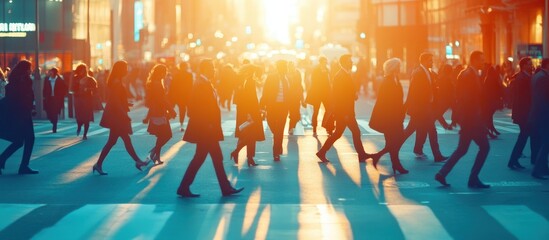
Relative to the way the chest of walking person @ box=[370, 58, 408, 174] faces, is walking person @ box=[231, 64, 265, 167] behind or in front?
behind

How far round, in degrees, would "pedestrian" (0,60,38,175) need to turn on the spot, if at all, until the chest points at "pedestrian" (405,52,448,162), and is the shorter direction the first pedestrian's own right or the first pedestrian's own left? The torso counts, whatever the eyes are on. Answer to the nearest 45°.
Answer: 0° — they already face them

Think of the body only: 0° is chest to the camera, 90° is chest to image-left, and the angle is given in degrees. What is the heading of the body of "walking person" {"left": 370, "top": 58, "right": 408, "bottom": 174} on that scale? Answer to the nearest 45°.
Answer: approximately 270°

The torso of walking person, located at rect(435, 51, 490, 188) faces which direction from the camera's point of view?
to the viewer's right

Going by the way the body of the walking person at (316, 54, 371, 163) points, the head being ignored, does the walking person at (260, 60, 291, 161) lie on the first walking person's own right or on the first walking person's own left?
on the first walking person's own left

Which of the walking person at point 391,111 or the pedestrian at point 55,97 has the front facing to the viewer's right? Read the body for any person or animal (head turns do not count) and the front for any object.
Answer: the walking person

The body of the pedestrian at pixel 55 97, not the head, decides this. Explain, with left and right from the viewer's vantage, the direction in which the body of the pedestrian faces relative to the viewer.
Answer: facing the viewer

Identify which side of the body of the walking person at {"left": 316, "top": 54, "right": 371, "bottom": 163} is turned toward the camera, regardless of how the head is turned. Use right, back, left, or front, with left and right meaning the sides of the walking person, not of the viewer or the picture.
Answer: right
